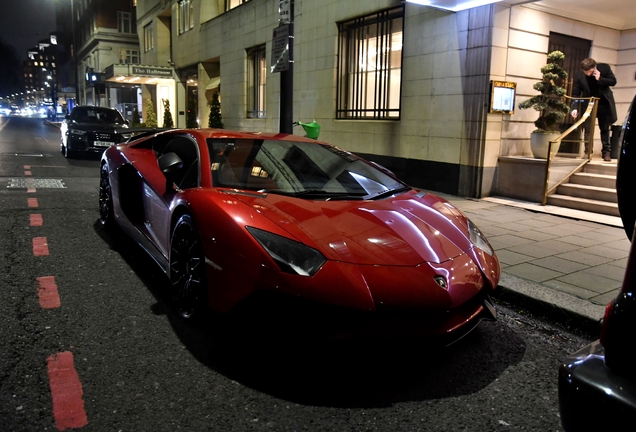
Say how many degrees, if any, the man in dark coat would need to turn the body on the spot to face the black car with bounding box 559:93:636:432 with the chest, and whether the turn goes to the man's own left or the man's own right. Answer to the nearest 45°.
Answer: approximately 45° to the man's own left

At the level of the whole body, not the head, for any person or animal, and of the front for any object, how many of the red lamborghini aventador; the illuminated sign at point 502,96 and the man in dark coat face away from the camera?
0

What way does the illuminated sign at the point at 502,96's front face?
toward the camera

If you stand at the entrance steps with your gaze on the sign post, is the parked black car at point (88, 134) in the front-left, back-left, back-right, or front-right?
front-right

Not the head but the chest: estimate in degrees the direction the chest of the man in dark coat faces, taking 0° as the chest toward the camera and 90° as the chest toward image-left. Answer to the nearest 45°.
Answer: approximately 45°

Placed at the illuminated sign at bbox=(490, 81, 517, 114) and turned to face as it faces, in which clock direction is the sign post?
The sign post is roughly at 2 o'clock from the illuminated sign.

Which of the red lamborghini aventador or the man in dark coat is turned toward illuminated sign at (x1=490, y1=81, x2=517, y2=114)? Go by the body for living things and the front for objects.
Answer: the man in dark coat

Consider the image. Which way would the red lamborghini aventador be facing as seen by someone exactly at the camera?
facing the viewer and to the right of the viewer

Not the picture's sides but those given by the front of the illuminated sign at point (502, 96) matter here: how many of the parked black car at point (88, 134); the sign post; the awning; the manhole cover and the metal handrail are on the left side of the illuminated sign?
1

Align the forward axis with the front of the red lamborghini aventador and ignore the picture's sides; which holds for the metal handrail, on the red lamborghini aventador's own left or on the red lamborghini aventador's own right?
on the red lamborghini aventador's own left

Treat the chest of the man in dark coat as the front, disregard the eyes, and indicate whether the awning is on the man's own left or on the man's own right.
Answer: on the man's own right

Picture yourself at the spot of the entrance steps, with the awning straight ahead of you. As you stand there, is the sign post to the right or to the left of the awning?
left

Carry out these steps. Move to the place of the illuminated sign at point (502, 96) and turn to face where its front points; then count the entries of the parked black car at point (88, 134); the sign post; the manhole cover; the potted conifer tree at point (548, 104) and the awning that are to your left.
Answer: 1

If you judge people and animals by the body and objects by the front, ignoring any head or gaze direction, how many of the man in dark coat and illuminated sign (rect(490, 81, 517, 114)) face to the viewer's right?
0
